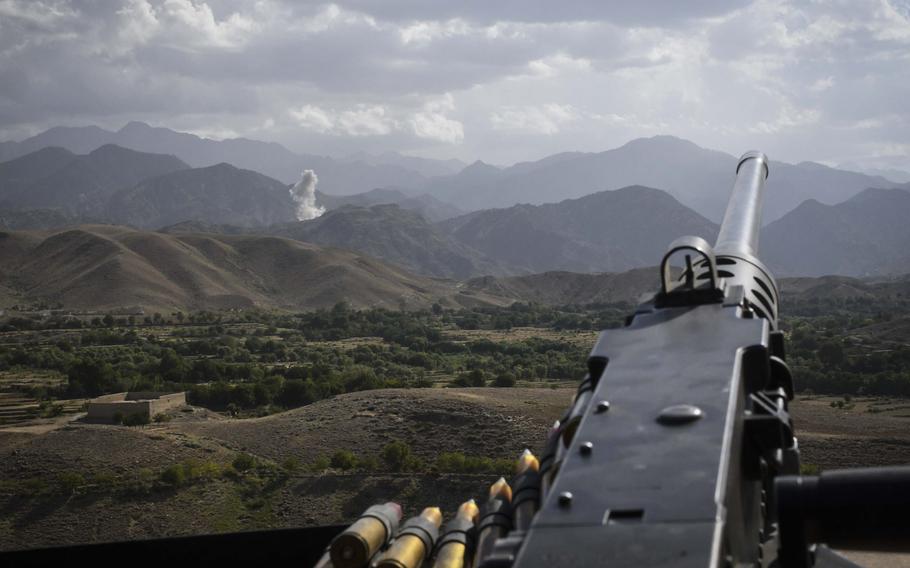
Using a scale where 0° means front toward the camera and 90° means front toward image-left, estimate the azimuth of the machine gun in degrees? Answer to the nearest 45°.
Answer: approximately 180°

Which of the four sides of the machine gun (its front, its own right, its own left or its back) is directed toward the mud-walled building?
front
